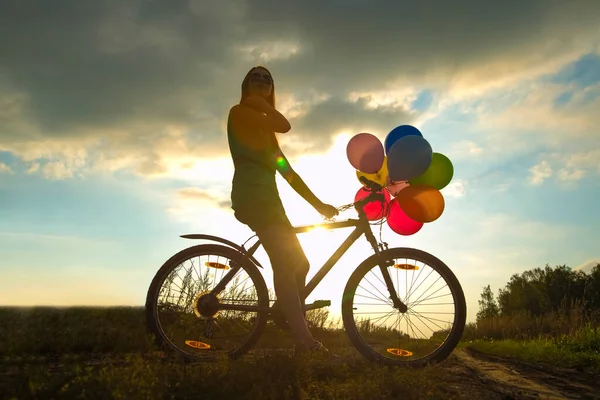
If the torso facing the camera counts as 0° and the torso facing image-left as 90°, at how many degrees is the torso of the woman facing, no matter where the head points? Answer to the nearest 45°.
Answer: approximately 315°
